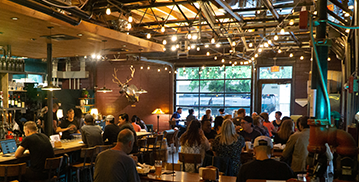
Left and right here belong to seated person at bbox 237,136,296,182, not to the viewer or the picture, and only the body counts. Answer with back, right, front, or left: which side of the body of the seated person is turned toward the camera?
back

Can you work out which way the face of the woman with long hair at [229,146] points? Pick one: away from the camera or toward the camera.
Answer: away from the camera

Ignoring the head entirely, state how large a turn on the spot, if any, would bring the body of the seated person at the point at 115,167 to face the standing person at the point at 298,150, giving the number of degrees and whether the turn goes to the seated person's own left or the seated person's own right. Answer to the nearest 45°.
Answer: approximately 45° to the seated person's own right

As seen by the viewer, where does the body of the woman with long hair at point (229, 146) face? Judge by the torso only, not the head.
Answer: away from the camera

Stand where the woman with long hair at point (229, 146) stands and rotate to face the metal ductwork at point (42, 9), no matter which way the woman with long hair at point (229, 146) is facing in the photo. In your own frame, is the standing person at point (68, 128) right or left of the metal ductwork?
right

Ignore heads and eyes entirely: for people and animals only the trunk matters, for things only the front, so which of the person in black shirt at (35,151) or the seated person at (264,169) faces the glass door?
the seated person

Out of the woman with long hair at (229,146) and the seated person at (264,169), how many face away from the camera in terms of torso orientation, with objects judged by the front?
2

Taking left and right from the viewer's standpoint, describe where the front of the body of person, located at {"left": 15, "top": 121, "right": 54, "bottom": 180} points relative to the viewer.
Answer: facing away from the viewer and to the left of the viewer

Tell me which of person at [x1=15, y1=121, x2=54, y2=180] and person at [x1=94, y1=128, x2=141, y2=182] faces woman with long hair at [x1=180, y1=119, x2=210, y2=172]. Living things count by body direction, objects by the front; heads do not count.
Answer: person at [x1=94, y1=128, x2=141, y2=182]

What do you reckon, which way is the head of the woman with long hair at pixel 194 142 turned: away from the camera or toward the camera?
away from the camera
